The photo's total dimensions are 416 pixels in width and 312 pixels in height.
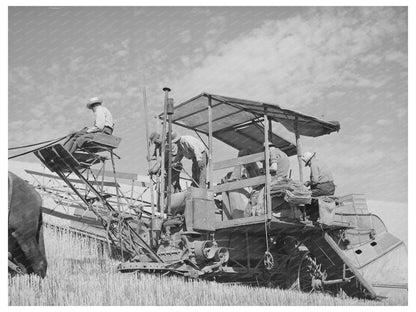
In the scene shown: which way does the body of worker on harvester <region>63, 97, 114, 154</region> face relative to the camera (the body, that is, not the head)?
to the viewer's left

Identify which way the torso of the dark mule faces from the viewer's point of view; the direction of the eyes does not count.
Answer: to the viewer's left

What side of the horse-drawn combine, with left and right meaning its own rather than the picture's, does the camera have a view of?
left

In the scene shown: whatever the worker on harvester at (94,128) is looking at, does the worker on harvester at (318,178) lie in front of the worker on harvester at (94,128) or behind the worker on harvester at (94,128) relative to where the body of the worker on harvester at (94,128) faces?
behind

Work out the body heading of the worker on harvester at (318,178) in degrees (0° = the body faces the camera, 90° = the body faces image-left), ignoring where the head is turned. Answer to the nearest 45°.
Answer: approximately 90°

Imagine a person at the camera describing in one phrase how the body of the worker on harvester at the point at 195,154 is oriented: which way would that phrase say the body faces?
to the viewer's left

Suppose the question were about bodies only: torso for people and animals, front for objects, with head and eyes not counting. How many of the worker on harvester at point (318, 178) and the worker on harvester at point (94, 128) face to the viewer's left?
2

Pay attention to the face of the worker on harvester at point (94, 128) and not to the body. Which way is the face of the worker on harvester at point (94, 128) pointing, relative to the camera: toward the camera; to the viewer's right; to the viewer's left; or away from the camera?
to the viewer's left
